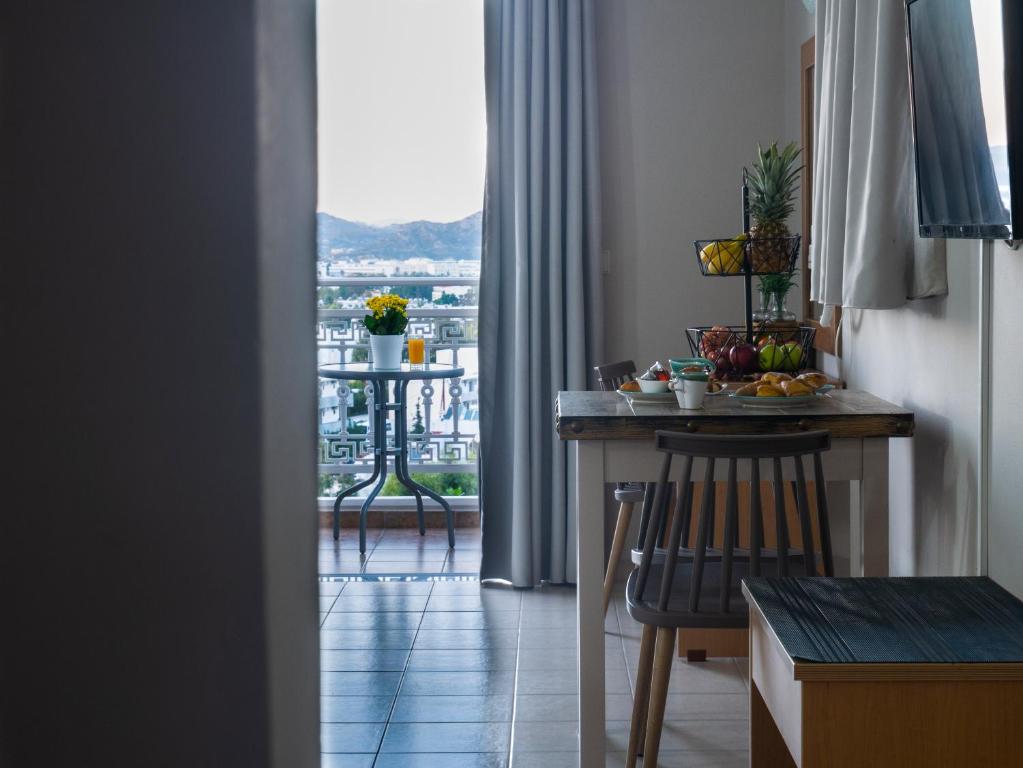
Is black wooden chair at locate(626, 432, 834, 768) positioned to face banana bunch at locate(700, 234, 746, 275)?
yes

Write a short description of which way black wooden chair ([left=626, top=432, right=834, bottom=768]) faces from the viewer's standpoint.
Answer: facing away from the viewer

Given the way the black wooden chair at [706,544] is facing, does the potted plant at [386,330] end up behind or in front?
in front

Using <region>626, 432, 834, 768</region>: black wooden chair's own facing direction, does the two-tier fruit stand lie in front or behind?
in front
